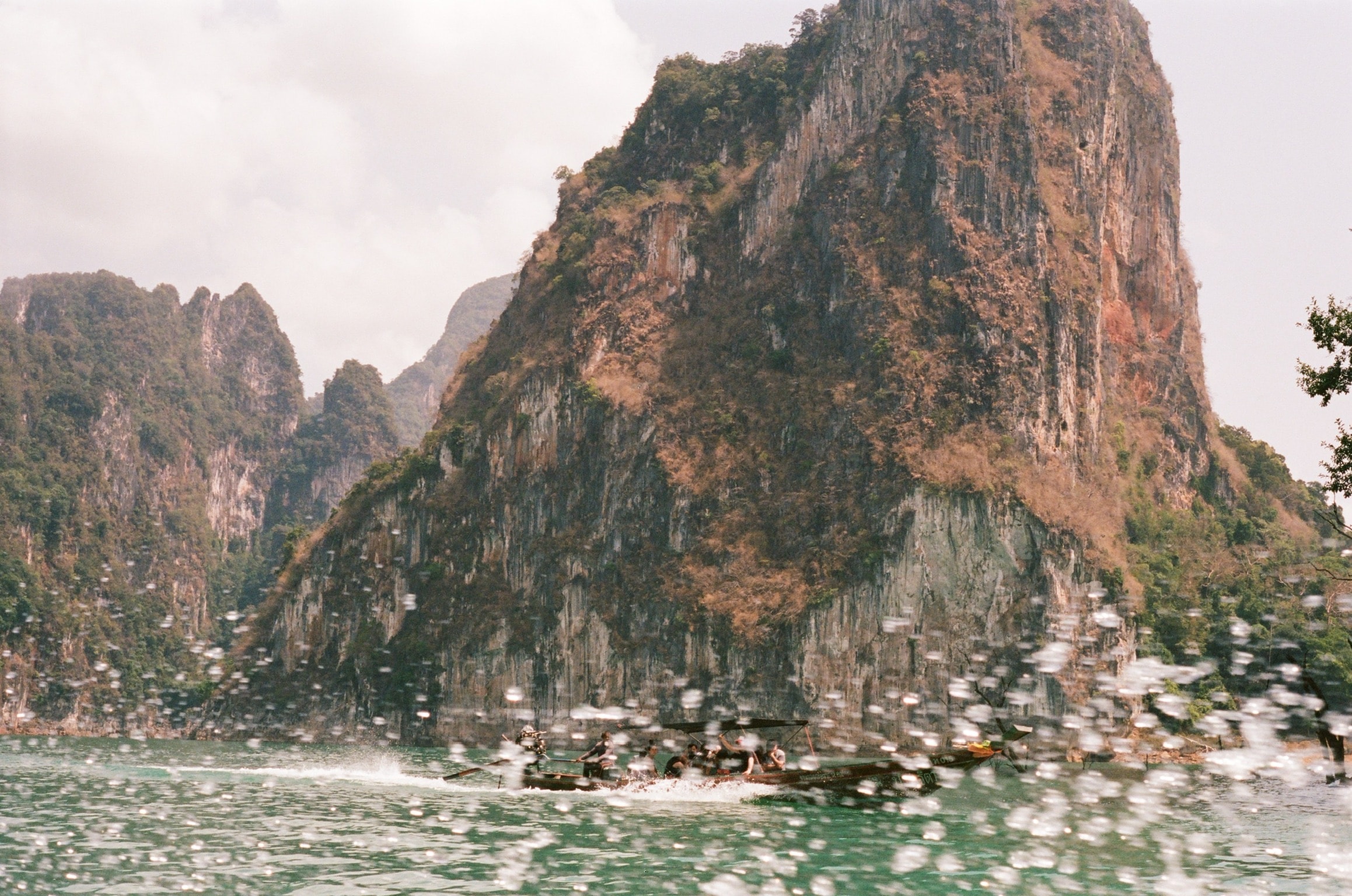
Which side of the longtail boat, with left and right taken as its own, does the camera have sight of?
right

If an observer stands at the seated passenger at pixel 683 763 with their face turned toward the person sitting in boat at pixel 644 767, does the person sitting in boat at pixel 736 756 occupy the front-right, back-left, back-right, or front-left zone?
back-right
